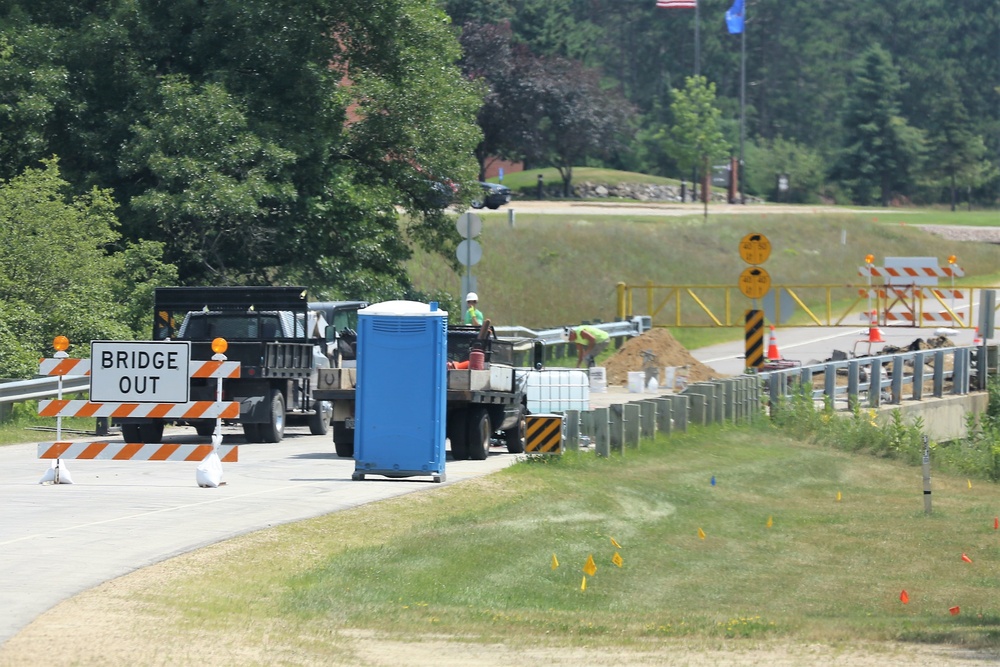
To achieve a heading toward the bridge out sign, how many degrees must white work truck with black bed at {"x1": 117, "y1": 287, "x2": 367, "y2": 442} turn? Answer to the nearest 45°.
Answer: approximately 135° to its right

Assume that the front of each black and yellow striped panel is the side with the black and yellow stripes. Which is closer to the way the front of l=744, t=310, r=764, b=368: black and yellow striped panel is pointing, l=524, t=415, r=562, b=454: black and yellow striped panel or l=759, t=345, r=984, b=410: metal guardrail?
the black and yellow striped panel

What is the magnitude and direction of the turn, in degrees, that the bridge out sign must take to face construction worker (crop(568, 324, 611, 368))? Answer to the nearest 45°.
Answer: approximately 135° to its left

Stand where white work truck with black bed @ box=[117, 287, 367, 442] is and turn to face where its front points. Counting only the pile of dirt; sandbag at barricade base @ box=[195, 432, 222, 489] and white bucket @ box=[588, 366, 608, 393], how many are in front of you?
2

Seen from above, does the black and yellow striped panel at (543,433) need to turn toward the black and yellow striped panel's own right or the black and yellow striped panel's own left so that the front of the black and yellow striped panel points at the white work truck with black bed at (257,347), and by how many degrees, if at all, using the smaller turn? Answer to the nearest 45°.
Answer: approximately 135° to the black and yellow striped panel's own right

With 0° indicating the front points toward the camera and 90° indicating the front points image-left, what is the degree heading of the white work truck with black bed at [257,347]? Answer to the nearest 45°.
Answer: approximately 225°

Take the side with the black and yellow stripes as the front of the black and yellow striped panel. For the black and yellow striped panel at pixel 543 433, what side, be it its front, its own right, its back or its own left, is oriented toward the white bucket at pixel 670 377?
back

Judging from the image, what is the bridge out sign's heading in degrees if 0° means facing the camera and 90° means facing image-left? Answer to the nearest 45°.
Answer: approximately 0°

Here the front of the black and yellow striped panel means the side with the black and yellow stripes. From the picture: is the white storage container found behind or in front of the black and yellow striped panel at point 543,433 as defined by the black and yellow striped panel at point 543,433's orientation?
behind
